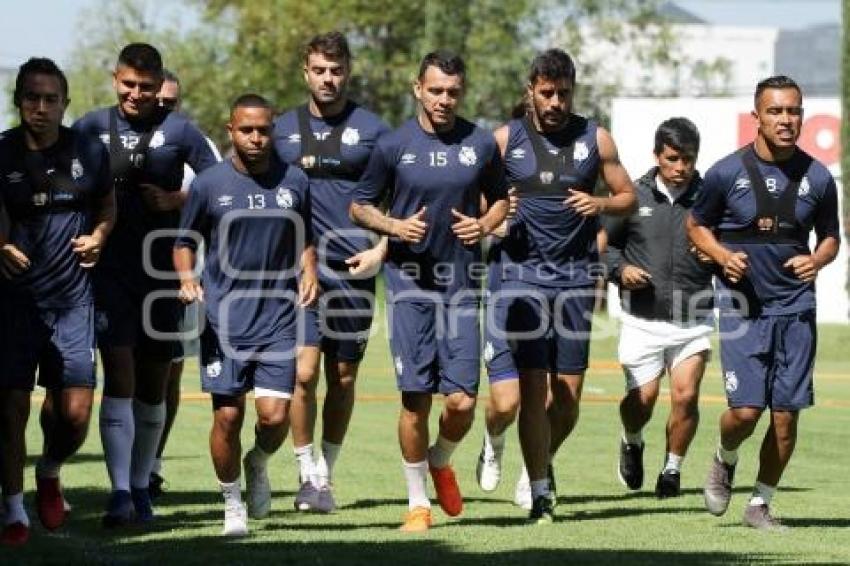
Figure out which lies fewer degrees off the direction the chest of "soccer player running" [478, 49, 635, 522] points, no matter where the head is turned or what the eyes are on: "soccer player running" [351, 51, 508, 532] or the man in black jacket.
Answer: the soccer player running

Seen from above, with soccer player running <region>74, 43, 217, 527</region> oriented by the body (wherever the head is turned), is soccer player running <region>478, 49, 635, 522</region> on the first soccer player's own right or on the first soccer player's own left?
on the first soccer player's own left

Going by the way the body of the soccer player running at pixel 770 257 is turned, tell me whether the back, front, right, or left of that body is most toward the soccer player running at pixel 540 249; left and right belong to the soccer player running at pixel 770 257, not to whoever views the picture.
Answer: right

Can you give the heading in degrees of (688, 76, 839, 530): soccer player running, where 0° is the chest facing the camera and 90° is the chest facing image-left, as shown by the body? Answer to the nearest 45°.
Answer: approximately 0°

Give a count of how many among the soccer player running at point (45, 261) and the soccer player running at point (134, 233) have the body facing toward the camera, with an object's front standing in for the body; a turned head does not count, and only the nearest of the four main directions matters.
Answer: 2

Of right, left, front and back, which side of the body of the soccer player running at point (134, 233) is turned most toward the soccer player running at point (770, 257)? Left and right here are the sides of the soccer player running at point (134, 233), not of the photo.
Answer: left
